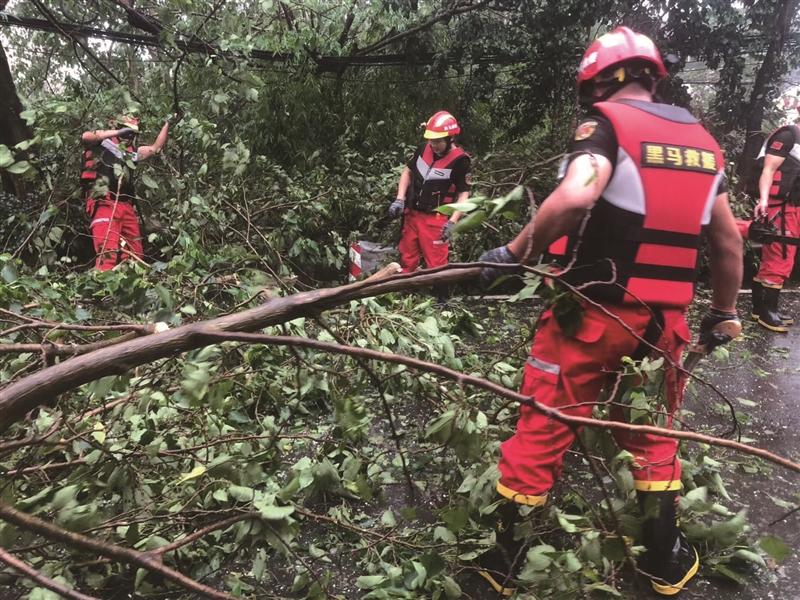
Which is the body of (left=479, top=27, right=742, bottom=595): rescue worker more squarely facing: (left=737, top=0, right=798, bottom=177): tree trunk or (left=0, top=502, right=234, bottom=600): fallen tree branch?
the tree trunk

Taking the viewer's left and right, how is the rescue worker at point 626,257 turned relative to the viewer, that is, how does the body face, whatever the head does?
facing away from the viewer and to the left of the viewer

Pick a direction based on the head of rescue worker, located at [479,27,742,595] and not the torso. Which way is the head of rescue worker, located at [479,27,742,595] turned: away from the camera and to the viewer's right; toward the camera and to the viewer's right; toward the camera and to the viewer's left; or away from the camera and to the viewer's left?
away from the camera and to the viewer's left
